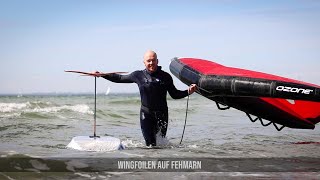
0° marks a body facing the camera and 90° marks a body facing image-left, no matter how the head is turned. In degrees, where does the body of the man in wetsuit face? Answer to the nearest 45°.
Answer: approximately 0°
